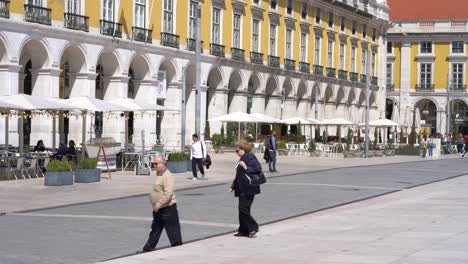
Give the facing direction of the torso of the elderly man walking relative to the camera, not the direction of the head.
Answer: to the viewer's left

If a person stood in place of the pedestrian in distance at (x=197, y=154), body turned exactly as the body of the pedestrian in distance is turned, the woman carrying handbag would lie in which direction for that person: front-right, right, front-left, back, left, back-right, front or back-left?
front-left

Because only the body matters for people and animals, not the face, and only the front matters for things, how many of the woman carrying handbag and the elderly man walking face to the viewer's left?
2

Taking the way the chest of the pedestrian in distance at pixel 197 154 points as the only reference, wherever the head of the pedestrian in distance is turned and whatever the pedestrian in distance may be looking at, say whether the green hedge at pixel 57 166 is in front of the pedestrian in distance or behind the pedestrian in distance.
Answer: in front

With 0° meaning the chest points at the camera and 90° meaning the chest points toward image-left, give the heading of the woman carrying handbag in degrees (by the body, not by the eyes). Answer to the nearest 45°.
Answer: approximately 90°
